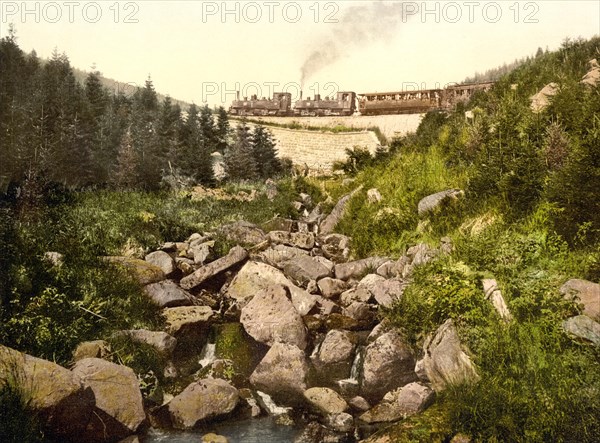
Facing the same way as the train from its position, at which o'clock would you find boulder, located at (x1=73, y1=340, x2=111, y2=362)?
The boulder is roughly at 9 o'clock from the train.

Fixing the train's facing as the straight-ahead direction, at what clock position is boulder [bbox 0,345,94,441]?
The boulder is roughly at 9 o'clock from the train.

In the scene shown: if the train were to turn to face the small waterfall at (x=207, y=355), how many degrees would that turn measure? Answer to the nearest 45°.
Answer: approximately 90° to its left

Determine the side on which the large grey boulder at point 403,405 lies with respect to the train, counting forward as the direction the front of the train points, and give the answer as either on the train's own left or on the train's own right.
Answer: on the train's own left

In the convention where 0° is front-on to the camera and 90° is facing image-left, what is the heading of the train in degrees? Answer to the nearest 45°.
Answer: approximately 90°

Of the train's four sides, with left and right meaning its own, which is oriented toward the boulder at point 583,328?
left

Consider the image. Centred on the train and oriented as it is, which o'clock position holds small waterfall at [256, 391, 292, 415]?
The small waterfall is roughly at 9 o'clock from the train.

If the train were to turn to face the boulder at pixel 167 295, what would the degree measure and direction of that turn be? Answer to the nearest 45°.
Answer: approximately 90° to its left

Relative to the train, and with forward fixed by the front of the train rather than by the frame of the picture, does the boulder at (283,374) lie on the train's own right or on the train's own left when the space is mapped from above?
on the train's own left

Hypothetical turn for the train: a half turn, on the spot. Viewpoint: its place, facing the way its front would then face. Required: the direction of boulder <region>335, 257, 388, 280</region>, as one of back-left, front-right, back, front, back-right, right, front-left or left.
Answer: right

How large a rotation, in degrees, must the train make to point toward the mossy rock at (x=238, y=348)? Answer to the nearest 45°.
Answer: approximately 90° to its left

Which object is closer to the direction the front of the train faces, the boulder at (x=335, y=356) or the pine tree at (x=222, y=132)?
the pine tree

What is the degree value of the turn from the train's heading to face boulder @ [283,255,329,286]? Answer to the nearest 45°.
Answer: approximately 90° to its left
